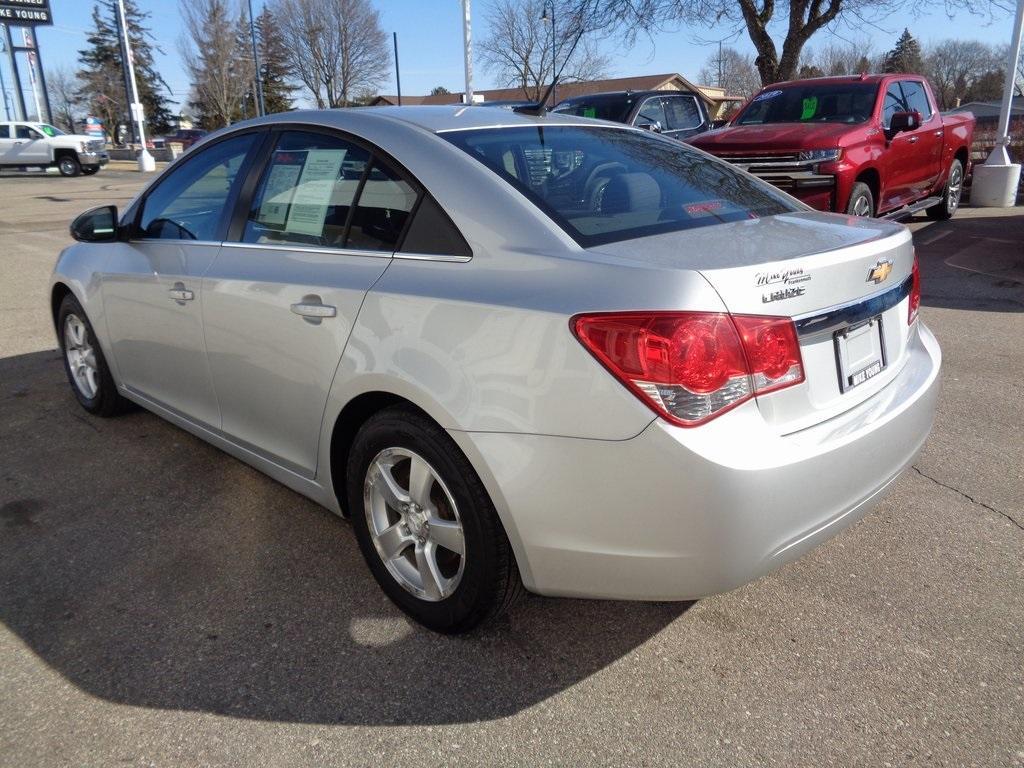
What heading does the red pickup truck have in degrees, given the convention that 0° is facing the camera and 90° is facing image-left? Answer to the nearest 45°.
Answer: approximately 45°

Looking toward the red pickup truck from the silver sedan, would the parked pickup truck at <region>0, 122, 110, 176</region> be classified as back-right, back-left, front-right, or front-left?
front-left

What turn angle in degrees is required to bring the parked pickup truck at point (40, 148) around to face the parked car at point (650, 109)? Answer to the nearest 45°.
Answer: approximately 45° to its right

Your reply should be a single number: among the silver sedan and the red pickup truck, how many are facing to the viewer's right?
0

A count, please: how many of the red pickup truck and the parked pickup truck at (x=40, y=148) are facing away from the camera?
0

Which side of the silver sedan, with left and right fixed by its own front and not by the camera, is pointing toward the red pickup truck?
right

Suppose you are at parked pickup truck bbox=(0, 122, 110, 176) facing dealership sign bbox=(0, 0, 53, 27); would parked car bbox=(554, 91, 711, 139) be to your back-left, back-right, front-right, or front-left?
back-right

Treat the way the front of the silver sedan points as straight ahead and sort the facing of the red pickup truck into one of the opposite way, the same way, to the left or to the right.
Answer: to the left

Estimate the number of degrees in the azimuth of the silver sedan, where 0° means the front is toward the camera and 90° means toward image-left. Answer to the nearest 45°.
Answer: approximately 135°

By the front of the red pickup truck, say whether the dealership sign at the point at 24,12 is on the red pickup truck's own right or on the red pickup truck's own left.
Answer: on the red pickup truck's own right

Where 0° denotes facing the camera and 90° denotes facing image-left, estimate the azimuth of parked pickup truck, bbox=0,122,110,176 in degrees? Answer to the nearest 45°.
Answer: approximately 315°

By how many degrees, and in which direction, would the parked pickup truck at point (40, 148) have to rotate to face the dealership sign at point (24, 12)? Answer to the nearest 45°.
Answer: approximately 135° to its left

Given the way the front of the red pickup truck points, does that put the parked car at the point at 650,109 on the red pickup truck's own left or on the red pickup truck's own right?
on the red pickup truck's own right

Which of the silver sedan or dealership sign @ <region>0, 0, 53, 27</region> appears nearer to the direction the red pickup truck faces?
the silver sedan
